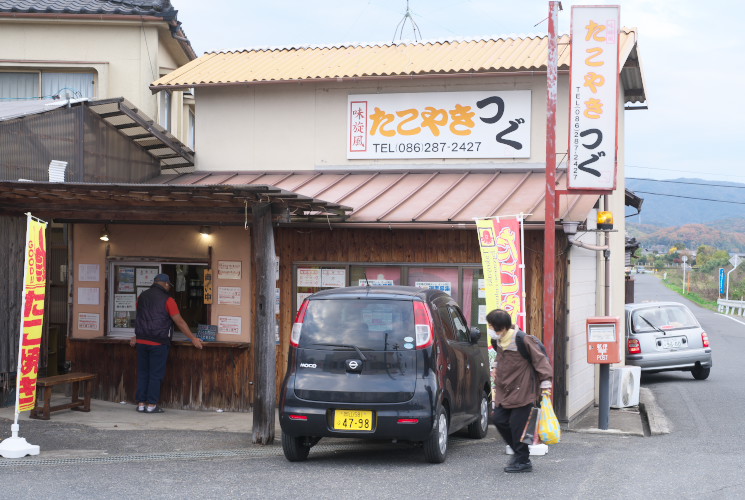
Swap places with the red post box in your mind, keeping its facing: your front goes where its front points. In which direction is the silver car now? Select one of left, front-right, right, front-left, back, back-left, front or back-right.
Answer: back

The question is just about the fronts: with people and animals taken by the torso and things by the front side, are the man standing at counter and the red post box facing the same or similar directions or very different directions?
very different directions

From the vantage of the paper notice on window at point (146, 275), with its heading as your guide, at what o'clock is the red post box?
The red post box is roughly at 10 o'clock from the paper notice on window.

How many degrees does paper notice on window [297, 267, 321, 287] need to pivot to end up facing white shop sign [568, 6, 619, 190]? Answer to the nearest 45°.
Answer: approximately 45° to its left

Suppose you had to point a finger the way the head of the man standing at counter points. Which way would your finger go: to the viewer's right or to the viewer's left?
to the viewer's right

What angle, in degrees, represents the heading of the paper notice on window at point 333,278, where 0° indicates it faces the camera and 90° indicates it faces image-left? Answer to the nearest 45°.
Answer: approximately 0°

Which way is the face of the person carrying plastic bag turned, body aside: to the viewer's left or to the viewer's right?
to the viewer's left

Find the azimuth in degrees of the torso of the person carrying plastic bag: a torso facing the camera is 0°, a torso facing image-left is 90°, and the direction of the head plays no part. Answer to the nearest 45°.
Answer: approximately 45°

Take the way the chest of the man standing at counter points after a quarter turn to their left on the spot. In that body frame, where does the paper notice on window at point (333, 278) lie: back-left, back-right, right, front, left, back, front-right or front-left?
back-right

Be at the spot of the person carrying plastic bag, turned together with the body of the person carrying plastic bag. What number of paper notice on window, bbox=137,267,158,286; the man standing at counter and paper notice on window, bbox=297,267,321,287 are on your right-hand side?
3

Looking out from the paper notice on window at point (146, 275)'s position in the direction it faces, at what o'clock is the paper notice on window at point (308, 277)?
the paper notice on window at point (308, 277) is roughly at 10 o'clock from the paper notice on window at point (146, 275).

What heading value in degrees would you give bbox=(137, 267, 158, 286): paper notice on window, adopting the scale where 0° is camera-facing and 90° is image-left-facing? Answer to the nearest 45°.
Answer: approximately 0°

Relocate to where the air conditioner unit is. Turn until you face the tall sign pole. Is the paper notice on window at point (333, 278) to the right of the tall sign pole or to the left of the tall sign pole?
right

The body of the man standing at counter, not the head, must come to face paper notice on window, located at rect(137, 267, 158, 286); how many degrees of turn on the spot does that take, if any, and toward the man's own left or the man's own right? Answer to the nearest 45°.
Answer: approximately 45° to the man's own left
